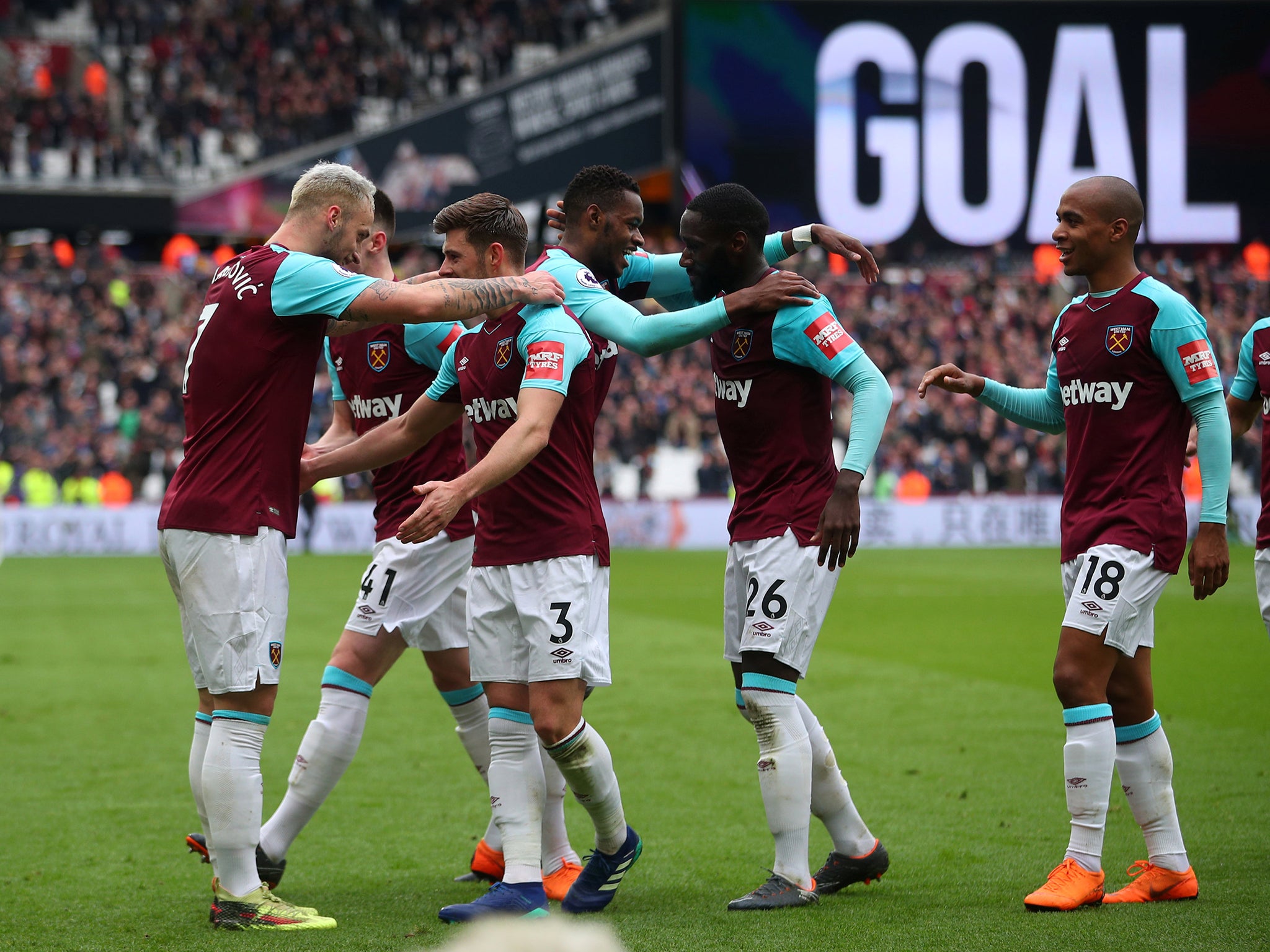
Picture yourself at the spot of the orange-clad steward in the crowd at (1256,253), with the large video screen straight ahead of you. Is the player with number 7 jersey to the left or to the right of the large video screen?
left

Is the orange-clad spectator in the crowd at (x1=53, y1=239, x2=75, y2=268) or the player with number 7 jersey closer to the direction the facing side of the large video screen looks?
the player with number 7 jersey

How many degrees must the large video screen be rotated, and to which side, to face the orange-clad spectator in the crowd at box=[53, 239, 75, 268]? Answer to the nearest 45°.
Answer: approximately 90° to its right

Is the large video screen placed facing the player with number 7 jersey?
yes

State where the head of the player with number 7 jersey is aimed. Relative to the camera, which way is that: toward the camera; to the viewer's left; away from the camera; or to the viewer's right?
to the viewer's right

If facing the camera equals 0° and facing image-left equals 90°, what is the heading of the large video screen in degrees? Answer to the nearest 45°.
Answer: approximately 0°
